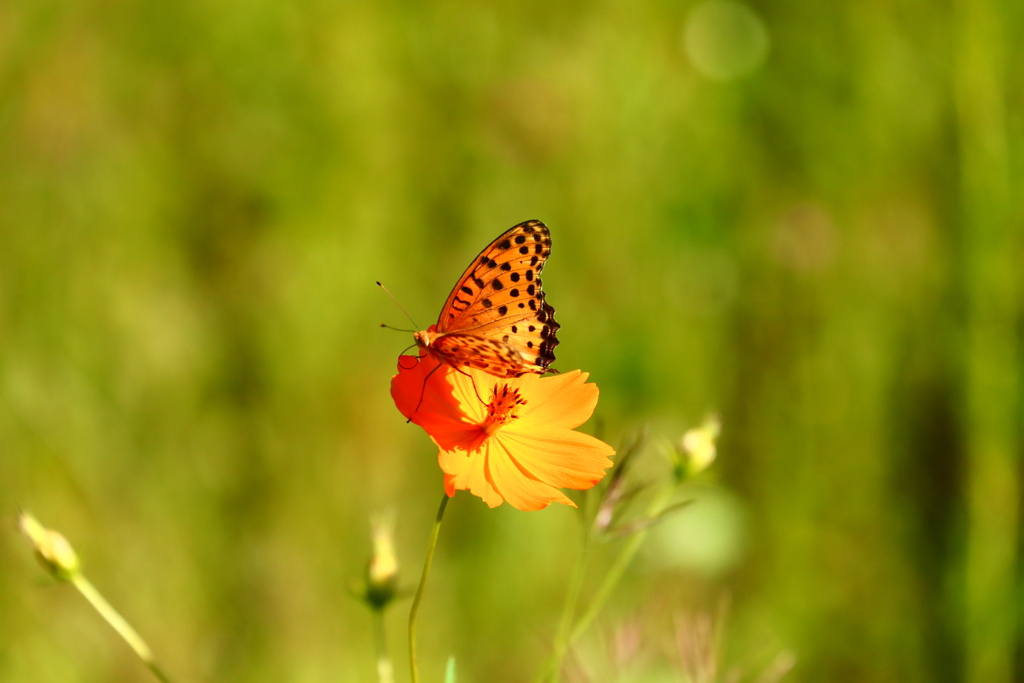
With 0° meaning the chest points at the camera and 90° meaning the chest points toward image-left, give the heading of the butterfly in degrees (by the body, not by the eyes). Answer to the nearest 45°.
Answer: approximately 90°
